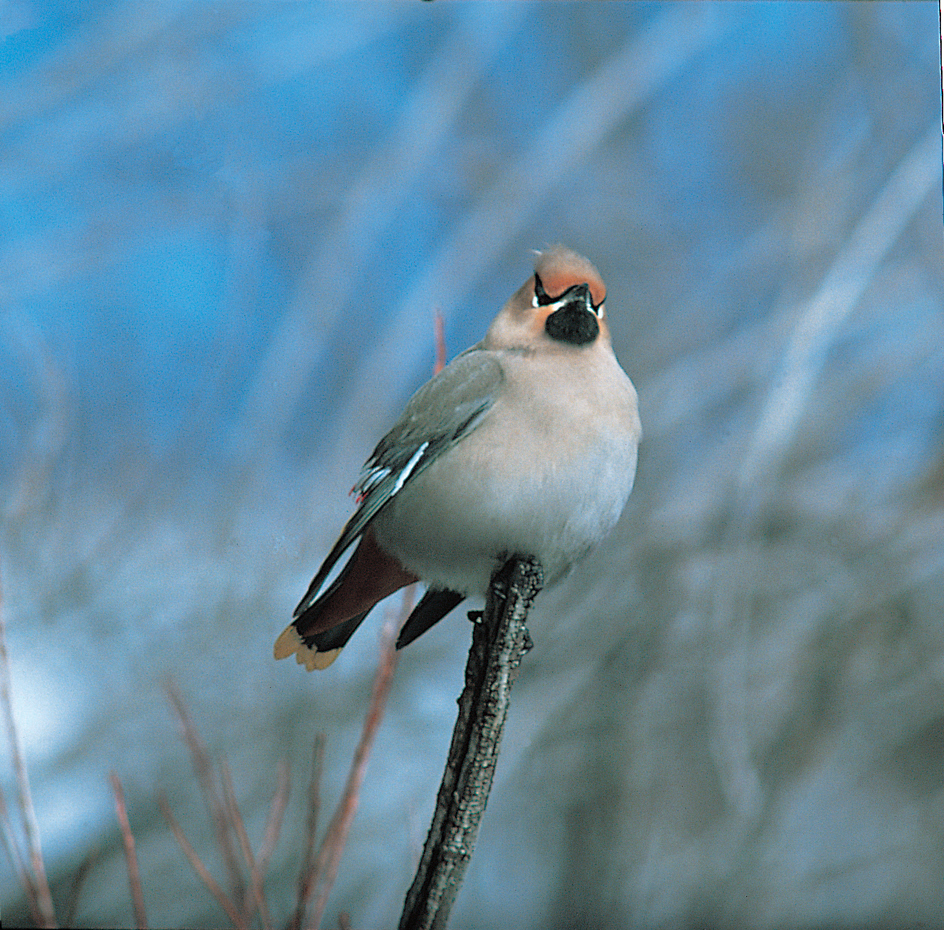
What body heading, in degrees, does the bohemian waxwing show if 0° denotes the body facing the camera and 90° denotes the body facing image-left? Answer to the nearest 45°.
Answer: approximately 315°

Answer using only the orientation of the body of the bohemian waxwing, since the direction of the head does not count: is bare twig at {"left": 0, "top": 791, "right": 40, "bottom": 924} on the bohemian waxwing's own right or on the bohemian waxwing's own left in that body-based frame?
on the bohemian waxwing's own right
